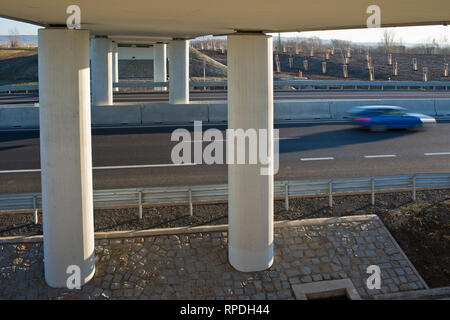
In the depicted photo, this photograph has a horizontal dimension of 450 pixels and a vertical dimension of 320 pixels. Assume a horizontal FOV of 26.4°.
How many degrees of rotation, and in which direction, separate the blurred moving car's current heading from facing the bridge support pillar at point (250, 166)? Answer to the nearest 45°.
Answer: approximately 90° to its right

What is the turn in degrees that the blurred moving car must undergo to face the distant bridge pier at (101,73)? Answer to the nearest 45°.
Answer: approximately 180°

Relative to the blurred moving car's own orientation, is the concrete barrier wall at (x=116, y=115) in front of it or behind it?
behind

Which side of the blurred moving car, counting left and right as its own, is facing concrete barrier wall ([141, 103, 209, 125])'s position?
back

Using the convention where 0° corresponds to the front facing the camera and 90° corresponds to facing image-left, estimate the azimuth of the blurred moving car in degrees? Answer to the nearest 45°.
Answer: approximately 270°

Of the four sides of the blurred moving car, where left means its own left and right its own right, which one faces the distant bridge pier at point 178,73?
back
